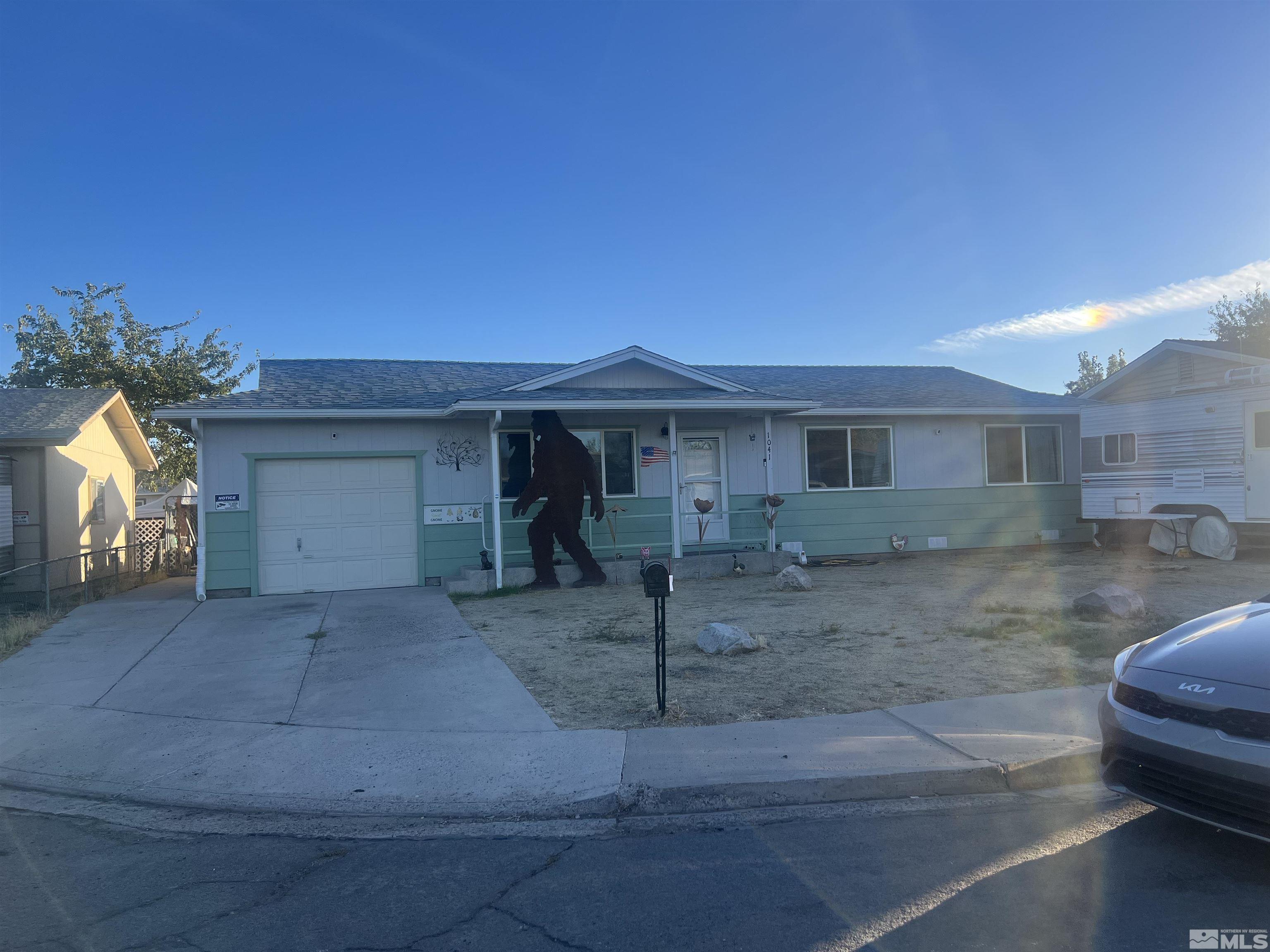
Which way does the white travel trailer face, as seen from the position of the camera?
facing to the right of the viewer

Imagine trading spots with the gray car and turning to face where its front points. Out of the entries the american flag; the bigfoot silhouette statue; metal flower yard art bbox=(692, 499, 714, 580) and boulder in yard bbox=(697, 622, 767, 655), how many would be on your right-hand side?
4

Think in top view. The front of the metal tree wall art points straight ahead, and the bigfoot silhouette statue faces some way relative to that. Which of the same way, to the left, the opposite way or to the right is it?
to the right

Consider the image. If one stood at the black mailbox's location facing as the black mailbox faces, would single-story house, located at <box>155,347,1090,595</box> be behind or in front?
behind

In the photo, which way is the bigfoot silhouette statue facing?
to the viewer's left

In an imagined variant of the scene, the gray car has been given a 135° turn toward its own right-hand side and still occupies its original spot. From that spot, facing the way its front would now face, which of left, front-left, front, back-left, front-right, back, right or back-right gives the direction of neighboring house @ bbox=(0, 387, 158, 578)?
left

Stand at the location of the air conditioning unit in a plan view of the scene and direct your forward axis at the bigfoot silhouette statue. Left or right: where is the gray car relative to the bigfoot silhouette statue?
left

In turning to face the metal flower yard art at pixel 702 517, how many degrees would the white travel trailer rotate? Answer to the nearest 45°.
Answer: approximately 135° to its right

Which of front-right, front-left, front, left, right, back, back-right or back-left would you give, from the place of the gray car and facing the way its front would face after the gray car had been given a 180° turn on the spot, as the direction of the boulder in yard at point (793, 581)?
left

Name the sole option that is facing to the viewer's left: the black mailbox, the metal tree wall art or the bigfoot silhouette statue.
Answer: the bigfoot silhouette statue

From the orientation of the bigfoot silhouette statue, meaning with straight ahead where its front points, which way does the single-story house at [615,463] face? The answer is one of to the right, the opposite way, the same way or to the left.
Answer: to the left

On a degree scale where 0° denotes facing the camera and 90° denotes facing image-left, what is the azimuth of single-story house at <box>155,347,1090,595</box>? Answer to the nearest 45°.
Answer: approximately 0°
